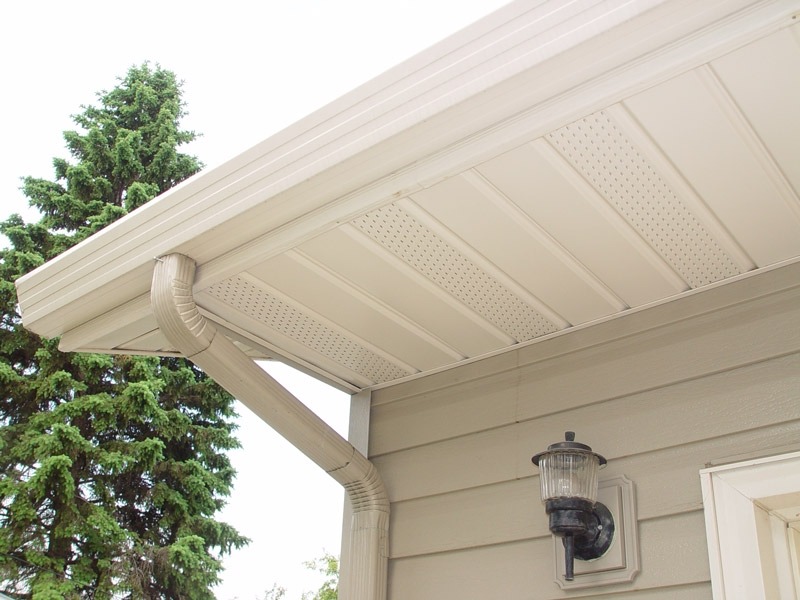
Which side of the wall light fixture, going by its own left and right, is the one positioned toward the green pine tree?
right

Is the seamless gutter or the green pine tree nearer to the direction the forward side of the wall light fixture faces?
the seamless gutter

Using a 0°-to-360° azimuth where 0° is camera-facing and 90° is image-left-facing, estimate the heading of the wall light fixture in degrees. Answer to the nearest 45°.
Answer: approximately 45°

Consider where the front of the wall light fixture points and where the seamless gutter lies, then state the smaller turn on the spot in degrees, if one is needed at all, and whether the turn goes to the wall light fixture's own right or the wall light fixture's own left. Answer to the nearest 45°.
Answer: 0° — it already faces it

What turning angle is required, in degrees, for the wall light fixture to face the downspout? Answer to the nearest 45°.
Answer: approximately 45° to its right

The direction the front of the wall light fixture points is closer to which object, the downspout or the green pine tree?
the downspout
